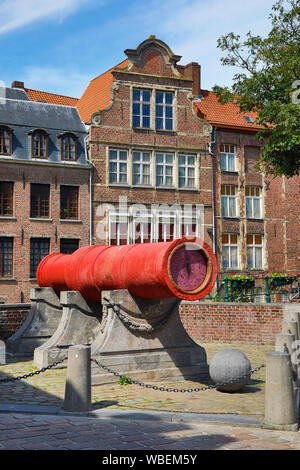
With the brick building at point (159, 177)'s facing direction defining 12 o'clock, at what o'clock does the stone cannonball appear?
The stone cannonball is roughly at 12 o'clock from the brick building.

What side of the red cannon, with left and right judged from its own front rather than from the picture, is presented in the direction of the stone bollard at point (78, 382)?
right

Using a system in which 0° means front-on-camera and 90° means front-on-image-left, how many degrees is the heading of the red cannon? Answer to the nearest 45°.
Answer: approximately 315°

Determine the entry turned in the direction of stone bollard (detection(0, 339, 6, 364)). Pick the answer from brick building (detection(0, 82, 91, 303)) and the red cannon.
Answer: the brick building

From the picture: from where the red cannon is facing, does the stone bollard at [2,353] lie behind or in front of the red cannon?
behind

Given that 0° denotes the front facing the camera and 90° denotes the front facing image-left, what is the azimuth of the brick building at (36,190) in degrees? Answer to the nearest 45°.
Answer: approximately 0°

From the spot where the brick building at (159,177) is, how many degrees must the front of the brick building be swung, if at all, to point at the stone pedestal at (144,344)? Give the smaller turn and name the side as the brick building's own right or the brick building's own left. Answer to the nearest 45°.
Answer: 0° — it already faces it

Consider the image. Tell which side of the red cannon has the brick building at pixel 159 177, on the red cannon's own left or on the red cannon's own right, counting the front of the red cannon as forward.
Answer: on the red cannon's own left

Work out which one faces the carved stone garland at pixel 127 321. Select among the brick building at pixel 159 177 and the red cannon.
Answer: the brick building

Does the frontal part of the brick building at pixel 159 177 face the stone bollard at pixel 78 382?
yes
